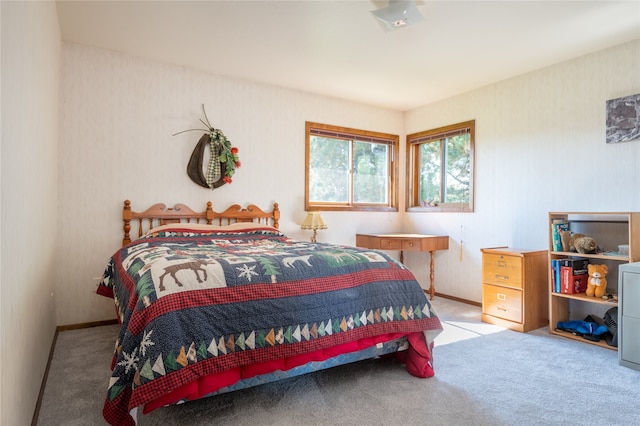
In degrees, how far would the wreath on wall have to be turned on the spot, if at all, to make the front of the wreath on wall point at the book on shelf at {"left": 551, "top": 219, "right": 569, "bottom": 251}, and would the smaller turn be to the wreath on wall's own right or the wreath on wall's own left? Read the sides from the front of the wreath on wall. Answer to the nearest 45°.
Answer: approximately 45° to the wreath on wall's own left

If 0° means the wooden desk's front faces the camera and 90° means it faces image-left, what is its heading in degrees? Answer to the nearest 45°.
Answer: approximately 0°

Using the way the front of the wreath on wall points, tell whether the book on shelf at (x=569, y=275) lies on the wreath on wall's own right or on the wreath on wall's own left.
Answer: on the wreath on wall's own left

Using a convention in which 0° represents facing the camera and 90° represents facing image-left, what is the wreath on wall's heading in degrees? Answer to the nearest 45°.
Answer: approximately 0°

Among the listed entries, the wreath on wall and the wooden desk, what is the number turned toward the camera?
2

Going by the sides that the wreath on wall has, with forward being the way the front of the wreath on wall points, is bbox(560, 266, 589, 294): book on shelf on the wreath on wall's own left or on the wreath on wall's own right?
on the wreath on wall's own left
